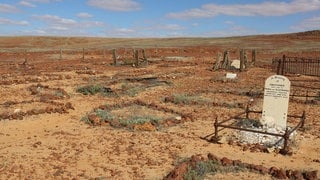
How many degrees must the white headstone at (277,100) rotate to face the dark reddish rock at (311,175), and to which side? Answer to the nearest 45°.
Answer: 0° — it already faces it

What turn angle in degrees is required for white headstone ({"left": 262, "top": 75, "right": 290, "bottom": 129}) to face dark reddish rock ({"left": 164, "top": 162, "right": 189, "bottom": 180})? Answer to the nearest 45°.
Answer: approximately 45° to its right

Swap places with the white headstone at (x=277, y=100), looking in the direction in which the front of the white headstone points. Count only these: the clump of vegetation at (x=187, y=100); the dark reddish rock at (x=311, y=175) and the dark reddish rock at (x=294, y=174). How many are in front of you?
2

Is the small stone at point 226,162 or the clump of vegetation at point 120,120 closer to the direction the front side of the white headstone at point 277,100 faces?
the small stone

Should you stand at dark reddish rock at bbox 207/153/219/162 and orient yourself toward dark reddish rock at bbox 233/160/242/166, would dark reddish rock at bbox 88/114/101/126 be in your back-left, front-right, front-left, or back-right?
back-left

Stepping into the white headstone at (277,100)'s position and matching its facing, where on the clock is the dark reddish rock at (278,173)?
The dark reddish rock is roughly at 12 o'clock from the white headstone.

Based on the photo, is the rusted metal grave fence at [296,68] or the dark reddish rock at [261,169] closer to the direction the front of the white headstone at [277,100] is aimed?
the dark reddish rock

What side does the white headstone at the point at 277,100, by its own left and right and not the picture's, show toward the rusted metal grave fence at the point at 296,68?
back

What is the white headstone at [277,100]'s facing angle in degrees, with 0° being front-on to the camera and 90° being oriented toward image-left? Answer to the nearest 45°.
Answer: approximately 0°

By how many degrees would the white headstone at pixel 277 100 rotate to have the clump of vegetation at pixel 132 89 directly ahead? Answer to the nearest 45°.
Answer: approximately 135° to its right

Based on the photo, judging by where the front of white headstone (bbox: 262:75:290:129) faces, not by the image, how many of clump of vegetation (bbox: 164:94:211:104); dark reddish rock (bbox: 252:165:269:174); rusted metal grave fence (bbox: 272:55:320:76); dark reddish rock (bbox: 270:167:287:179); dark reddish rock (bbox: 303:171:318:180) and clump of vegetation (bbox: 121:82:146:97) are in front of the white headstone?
3

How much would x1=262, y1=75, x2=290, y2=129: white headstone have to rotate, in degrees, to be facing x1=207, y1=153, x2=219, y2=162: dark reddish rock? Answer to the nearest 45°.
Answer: approximately 45° to its right
